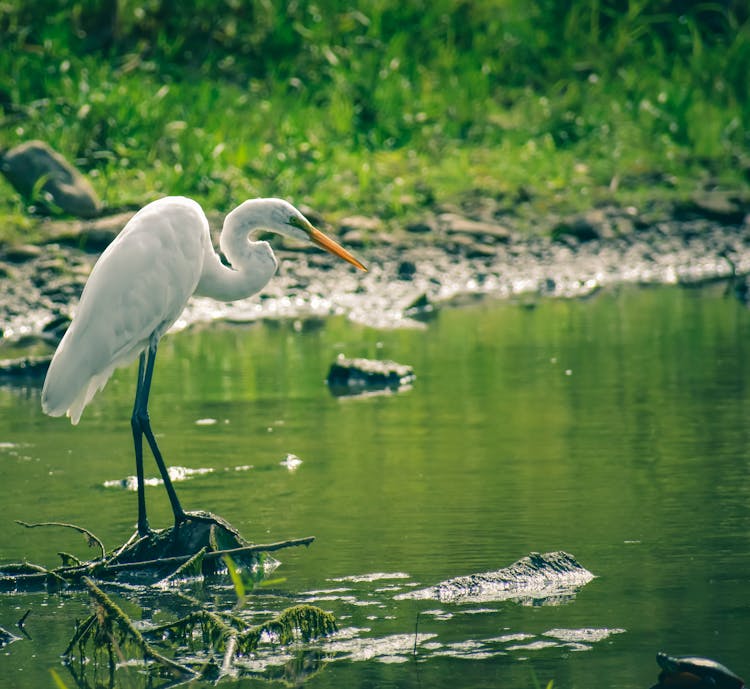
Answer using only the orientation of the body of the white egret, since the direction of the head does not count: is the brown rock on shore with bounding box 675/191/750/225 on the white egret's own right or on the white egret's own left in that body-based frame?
on the white egret's own left

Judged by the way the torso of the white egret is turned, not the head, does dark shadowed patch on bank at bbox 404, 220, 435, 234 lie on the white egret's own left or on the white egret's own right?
on the white egret's own left

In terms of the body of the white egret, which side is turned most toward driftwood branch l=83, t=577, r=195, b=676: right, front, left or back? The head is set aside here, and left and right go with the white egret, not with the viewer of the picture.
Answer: right

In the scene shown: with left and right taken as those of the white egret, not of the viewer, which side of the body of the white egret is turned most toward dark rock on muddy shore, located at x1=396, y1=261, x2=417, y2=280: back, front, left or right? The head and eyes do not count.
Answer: left

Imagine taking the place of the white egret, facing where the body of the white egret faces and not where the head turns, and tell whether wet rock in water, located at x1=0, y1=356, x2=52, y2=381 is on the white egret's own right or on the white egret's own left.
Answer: on the white egret's own left

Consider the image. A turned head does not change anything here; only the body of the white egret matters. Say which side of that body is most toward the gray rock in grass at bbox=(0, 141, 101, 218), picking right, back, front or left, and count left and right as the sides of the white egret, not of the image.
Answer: left

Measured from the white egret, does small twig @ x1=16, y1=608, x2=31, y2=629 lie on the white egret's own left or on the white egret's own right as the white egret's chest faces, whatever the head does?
on the white egret's own right

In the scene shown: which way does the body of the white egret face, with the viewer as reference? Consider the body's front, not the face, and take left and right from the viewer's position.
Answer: facing to the right of the viewer

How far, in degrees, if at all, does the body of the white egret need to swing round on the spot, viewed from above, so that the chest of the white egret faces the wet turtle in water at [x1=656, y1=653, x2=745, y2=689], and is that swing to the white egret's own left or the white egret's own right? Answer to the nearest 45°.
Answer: approximately 45° to the white egret's own right

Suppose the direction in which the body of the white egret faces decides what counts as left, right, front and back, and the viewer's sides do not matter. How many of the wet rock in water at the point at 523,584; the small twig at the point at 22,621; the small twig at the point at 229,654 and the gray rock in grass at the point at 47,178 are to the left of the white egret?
1
